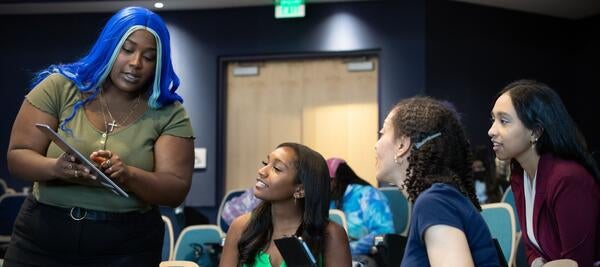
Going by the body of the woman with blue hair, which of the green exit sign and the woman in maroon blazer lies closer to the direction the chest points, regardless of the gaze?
the woman in maroon blazer

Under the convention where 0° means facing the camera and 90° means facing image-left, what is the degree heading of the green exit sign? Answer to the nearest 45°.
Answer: approximately 0°

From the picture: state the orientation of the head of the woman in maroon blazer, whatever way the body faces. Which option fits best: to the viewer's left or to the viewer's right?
to the viewer's left

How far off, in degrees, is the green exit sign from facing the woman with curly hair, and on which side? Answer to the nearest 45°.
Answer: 0° — it already faces them
